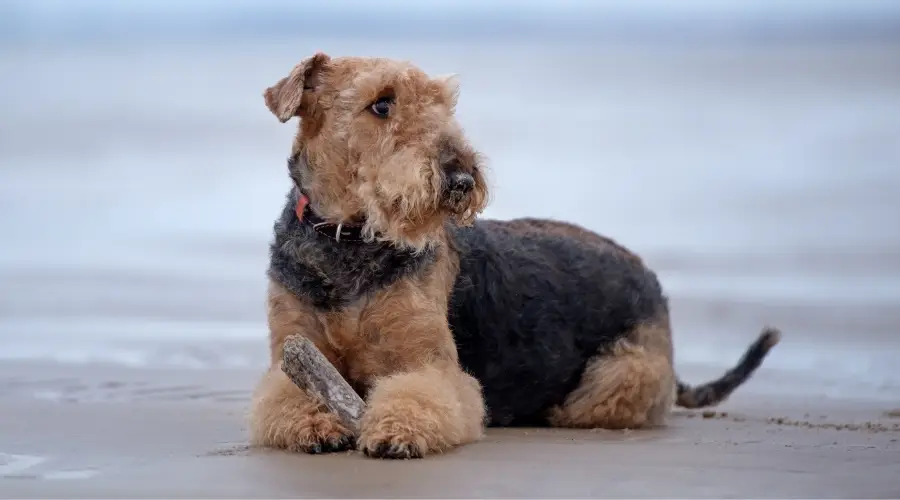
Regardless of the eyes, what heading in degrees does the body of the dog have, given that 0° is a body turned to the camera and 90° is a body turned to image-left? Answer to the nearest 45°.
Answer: approximately 45°
